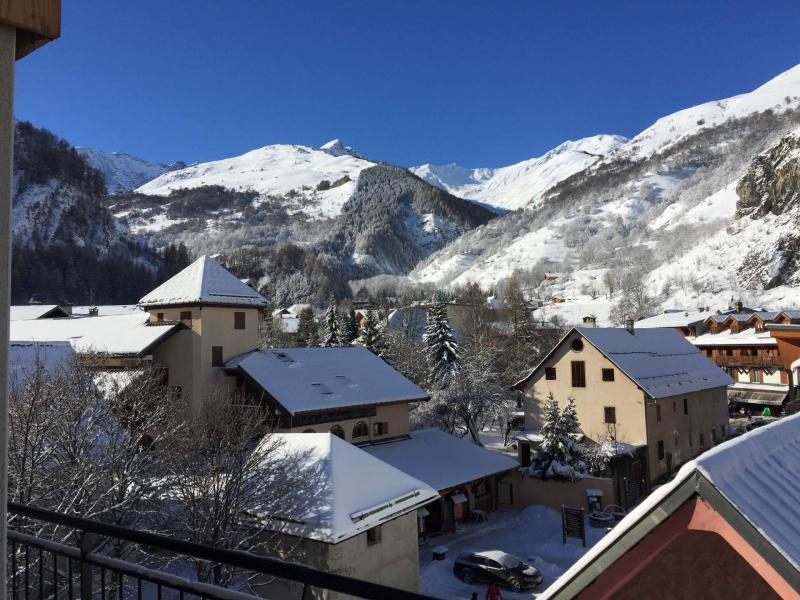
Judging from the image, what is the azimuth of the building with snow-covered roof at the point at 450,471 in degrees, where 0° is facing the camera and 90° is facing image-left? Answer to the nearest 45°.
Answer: approximately 315°

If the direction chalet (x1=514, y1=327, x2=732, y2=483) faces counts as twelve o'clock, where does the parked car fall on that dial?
The parked car is roughly at 11 o'clock from the chalet.

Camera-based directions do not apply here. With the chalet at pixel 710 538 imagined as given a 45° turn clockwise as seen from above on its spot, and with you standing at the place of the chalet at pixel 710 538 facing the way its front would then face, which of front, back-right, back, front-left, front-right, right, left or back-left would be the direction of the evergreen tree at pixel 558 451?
right

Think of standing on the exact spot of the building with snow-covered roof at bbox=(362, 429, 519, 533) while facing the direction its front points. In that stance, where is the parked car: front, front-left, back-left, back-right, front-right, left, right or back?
front-right

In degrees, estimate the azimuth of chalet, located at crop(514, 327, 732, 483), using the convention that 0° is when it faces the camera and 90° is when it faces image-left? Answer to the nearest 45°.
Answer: approximately 45°

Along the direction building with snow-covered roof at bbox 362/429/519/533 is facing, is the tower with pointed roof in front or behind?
behind

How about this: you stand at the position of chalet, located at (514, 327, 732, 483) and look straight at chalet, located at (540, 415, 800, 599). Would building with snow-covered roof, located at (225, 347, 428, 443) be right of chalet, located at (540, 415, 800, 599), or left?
right

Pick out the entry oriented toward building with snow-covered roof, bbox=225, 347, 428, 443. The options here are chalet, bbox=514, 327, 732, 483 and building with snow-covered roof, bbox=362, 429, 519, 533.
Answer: the chalet

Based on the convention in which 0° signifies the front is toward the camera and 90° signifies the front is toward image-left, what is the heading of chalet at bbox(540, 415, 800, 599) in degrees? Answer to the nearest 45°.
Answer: approximately 45°

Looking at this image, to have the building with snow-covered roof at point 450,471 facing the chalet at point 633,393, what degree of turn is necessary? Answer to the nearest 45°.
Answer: approximately 90° to its left
